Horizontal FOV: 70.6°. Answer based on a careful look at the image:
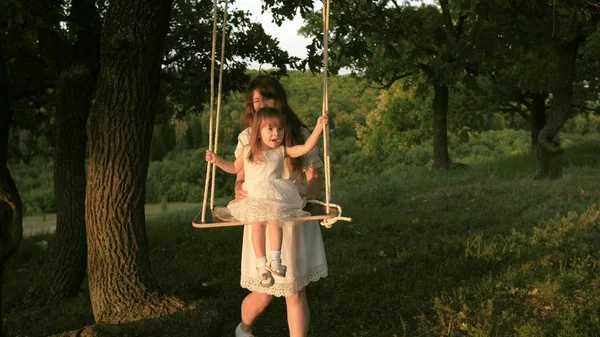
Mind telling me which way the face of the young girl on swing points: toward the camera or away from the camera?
toward the camera

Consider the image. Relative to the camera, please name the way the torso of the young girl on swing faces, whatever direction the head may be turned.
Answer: toward the camera

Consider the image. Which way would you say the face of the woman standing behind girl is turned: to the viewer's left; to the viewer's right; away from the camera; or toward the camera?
toward the camera

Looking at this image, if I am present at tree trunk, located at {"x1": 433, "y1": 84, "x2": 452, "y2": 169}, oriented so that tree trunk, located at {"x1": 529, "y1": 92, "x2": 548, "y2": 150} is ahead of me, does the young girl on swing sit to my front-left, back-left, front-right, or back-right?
back-right

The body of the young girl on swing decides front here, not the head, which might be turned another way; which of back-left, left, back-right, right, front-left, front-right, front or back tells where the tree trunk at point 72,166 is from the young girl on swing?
back-right

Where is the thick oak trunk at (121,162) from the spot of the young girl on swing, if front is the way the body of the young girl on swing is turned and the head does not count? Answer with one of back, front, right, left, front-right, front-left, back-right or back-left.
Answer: back-right

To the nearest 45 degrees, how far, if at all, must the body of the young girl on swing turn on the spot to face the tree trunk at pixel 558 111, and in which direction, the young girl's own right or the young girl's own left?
approximately 135° to the young girl's own left

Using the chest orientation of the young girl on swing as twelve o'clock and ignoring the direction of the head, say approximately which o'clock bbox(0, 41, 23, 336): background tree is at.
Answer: The background tree is roughly at 4 o'clock from the young girl on swing.
